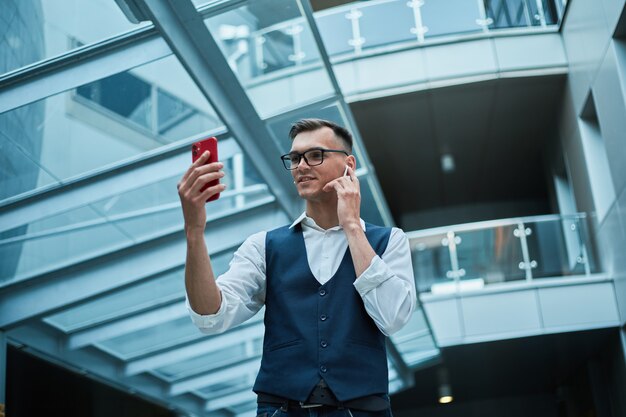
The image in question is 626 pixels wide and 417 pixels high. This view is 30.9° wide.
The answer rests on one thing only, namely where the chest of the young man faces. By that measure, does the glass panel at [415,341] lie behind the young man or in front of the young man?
behind

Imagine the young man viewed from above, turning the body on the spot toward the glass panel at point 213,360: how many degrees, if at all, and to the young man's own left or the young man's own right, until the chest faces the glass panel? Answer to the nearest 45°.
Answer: approximately 180°

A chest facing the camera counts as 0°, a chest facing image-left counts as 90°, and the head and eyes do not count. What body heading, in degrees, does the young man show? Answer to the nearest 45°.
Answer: approximately 0°

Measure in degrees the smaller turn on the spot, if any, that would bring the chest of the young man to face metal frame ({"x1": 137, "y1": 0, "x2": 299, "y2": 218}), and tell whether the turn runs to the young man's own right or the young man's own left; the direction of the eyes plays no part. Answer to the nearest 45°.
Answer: approximately 180°

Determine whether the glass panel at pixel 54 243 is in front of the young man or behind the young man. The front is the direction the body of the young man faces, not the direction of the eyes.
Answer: behind

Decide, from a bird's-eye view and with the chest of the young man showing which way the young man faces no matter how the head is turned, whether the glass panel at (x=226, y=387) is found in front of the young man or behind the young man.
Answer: behind

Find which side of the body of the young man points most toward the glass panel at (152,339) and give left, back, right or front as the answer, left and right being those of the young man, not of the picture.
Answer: back

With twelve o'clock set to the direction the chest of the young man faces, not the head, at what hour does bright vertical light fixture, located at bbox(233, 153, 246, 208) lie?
The bright vertical light fixture is roughly at 6 o'clock from the young man.
